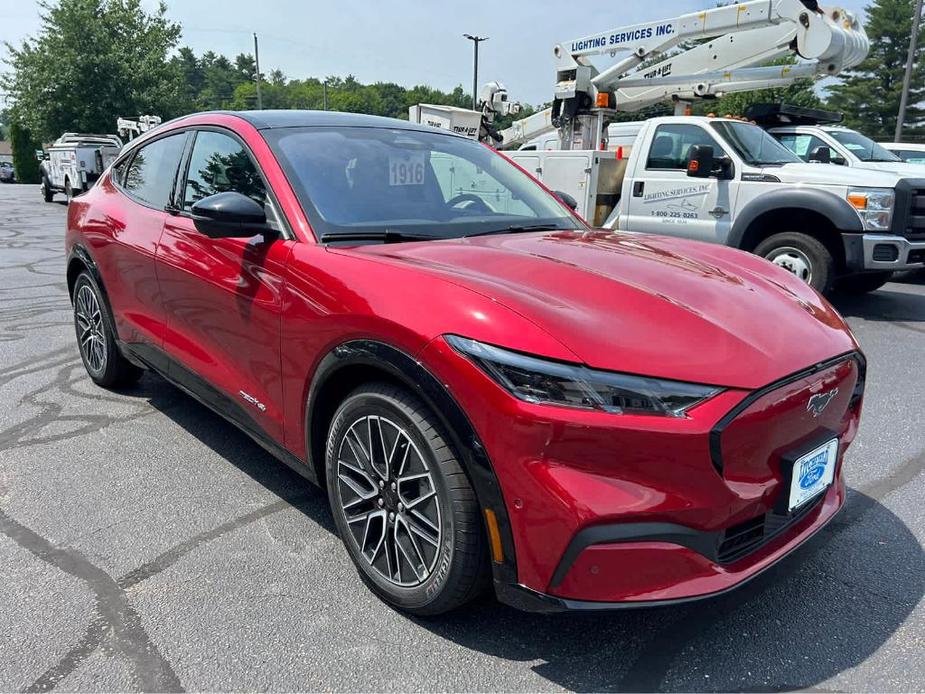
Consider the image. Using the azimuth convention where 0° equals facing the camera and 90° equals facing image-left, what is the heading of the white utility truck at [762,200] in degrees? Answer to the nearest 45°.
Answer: approximately 315°

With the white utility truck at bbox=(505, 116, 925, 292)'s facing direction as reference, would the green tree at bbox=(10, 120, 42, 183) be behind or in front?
behind

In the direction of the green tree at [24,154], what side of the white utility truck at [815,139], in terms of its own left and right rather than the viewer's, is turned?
back

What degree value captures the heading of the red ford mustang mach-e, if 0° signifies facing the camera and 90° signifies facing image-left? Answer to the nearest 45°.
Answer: approximately 315°

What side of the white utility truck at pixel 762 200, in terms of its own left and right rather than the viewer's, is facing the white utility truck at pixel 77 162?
back

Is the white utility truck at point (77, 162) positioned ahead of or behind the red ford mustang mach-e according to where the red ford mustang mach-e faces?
behind

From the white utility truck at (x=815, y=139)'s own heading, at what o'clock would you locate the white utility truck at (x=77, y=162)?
the white utility truck at (x=77, y=162) is roughly at 5 o'clock from the white utility truck at (x=815, y=139).

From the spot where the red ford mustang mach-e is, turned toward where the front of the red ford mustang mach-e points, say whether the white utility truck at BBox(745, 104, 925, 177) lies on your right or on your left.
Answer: on your left

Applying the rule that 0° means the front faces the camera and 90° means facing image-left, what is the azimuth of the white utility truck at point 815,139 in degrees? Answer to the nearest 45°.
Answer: approximately 315°
